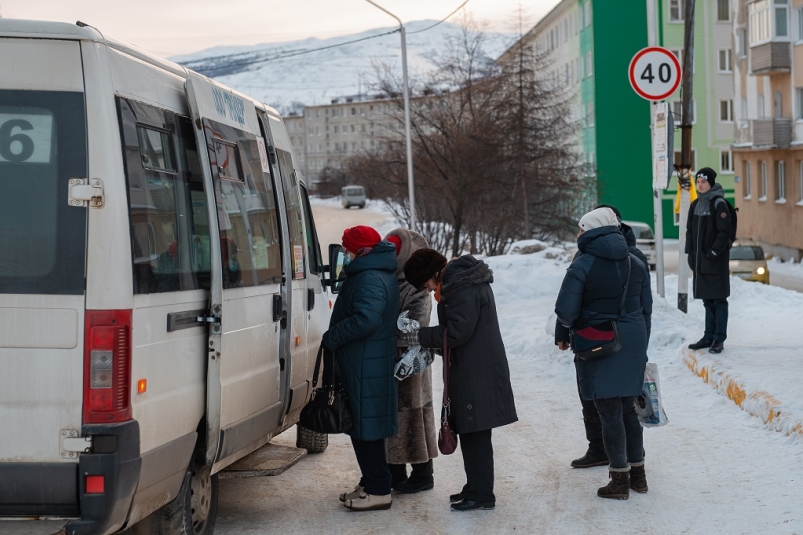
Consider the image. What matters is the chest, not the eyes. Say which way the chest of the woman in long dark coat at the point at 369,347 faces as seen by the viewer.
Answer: to the viewer's left

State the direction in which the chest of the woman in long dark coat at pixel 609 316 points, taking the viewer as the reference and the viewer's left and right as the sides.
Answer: facing away from the viewer and to the left of the viewer

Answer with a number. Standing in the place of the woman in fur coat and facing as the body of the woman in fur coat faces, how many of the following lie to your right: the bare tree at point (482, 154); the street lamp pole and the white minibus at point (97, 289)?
2

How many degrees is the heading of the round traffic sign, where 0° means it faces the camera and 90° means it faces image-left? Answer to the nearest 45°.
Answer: approximately 0°

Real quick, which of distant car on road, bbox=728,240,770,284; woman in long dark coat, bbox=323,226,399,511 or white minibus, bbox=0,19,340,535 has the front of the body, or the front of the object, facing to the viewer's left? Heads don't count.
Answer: the woman in long dark coat

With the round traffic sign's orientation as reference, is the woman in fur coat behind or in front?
in front

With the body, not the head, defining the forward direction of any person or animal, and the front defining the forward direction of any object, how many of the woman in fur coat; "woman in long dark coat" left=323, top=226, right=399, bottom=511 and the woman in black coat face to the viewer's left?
3

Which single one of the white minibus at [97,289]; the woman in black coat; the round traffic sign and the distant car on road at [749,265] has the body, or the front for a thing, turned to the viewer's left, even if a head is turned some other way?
the woman in black coat

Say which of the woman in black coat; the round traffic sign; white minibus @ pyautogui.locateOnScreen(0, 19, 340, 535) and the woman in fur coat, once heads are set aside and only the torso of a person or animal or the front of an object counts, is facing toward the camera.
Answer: the round traffic sign

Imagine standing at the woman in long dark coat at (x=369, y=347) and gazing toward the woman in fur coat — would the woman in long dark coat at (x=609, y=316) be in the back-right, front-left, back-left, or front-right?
front-right

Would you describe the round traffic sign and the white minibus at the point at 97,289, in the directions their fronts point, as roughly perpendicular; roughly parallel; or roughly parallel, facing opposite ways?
roughly parallel, facing opposite ways

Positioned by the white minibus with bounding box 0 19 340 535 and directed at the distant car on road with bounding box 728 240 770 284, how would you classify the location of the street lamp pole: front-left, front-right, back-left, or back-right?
front-left

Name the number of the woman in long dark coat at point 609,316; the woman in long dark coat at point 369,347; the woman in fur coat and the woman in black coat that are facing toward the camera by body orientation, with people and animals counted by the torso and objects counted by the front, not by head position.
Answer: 0

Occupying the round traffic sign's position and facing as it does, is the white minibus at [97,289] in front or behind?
in front

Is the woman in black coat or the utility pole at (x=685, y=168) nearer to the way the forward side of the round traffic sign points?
the woman in black coat

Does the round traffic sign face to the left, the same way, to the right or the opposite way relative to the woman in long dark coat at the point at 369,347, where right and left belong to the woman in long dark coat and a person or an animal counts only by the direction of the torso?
to the left

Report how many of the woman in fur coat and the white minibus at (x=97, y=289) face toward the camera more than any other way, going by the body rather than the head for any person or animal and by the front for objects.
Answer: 0

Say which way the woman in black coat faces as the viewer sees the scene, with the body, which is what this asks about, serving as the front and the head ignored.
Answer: to the viewer's left

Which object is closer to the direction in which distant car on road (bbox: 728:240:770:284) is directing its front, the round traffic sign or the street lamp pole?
the round traffic sign
